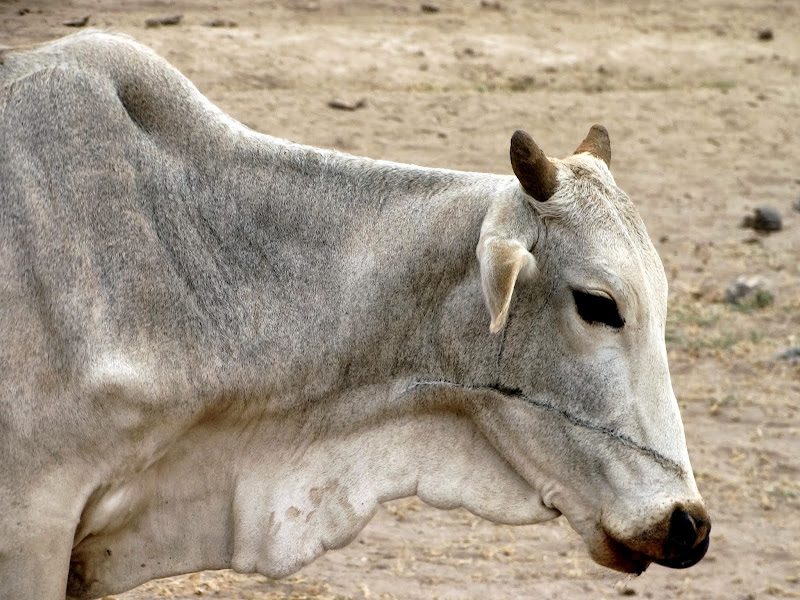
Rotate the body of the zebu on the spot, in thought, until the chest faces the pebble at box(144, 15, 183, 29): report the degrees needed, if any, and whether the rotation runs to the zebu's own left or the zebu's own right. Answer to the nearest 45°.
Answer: approximately 90° to the zebu's own left

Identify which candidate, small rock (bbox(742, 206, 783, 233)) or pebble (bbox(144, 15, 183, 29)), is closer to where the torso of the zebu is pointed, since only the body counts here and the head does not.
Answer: the small rock

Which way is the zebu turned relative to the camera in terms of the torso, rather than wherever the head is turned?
to the viewer's right

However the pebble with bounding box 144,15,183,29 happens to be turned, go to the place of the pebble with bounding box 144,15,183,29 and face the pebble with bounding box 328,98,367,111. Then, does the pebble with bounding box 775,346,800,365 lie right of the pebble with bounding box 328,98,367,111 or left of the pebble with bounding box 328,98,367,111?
right

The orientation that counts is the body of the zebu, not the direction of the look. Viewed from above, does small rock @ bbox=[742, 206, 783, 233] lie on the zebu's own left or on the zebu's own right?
on the zebu's own left

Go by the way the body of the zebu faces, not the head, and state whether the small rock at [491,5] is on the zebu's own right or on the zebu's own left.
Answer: on the zebu's own left

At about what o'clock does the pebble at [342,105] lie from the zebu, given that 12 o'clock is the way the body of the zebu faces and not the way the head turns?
The pebble is roughly at 9 o'clock from the zebu.

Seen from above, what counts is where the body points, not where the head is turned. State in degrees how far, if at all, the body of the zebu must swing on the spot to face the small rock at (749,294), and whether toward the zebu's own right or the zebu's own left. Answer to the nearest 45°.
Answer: approximately 45° to the zebu's own left
